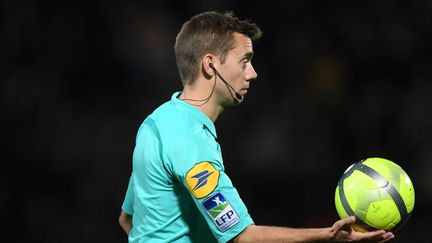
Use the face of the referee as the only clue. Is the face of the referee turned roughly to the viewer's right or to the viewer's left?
to the viewer's right

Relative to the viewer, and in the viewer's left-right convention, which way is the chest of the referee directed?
facing away from the viewer and to the right of the viewer
